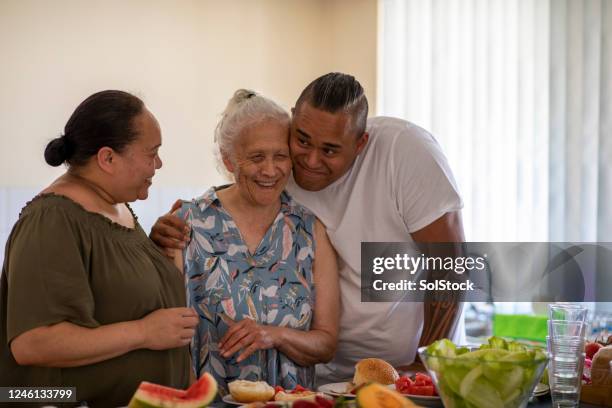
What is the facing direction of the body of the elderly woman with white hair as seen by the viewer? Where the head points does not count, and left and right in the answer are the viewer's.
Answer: facing the viewer

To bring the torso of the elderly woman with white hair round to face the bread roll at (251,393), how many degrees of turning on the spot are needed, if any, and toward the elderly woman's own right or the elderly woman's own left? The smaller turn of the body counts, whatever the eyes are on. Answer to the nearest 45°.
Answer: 0° — they already face it

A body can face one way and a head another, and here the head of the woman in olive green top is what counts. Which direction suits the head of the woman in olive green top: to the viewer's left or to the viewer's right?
to the viewer's right

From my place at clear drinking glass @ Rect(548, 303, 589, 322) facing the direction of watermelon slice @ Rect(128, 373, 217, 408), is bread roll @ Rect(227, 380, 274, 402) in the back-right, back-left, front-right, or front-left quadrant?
front-right

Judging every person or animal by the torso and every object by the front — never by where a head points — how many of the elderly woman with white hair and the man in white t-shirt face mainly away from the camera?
0

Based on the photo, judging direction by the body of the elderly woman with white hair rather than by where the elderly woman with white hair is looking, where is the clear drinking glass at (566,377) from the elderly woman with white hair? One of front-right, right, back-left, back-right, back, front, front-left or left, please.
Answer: front-left

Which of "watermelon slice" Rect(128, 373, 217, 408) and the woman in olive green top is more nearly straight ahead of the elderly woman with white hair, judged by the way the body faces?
the watermelon slice

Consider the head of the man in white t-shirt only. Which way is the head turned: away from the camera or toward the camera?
toward the camera

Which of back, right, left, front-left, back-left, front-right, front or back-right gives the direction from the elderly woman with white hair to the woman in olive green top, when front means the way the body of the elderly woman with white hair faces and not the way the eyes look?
front-right

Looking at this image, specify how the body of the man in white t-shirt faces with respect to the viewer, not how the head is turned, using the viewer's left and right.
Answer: facing the viewer and to the left of the viewer

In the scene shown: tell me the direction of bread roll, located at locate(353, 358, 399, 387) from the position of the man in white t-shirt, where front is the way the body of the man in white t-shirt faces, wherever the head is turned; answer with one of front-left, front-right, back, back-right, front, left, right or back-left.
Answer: front-left

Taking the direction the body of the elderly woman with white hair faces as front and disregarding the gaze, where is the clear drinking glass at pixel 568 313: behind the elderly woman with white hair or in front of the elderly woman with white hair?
in front

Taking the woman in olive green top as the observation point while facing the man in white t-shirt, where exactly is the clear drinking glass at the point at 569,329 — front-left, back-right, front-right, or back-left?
front-right

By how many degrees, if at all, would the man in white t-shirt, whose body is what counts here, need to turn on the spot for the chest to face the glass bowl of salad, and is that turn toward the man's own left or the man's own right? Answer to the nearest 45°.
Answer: approximately 45° to the man's own left
